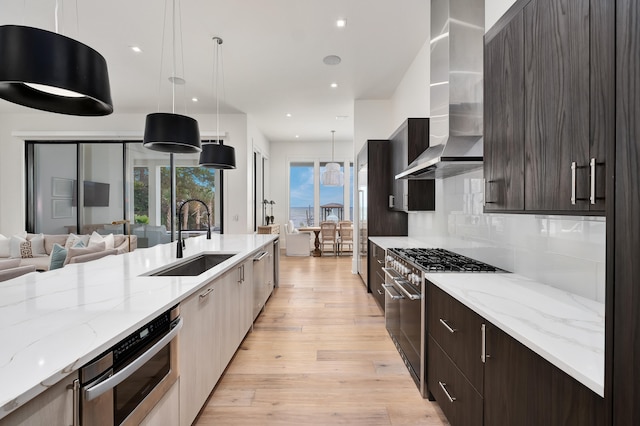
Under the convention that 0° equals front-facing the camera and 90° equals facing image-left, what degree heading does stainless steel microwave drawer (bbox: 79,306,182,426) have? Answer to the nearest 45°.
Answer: approximately 315°

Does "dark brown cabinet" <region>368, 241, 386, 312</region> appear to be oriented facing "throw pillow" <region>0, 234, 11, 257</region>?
yes

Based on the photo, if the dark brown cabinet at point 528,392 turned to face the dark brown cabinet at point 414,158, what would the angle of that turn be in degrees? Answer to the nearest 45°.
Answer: approximately 90° to its right

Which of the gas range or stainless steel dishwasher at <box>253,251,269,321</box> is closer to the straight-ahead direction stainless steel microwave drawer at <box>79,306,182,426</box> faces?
the gas range

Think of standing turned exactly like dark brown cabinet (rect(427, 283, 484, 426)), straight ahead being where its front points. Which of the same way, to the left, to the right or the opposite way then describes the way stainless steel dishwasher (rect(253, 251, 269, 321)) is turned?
the opposite way

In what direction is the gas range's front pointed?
to the viewer's left

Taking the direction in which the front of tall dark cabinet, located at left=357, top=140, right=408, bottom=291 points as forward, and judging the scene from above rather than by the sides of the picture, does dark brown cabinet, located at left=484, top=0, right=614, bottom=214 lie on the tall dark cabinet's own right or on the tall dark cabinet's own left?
on the tall dark cabinet's own left

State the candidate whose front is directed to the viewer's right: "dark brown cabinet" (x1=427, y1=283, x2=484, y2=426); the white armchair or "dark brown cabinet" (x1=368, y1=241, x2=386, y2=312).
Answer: the white armchair

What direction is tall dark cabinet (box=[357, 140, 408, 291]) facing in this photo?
to the viewer's left

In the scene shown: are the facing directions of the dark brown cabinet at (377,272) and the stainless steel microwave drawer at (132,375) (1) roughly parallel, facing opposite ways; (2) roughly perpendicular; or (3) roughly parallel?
roughly parallel, facing opposite ways

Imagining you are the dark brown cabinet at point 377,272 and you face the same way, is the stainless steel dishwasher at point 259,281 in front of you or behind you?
in front

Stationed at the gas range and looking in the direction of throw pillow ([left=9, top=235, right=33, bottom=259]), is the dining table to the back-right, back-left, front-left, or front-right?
front-right

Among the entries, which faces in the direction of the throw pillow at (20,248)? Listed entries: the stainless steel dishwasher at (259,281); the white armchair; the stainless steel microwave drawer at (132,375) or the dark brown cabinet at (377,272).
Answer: the dark brown cabinet

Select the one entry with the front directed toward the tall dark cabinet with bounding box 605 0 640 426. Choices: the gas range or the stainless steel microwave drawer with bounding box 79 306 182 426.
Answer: the stainless steel microwave drawer

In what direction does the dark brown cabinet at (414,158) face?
to the viewer's left

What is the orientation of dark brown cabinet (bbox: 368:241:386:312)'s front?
to the viewer's left

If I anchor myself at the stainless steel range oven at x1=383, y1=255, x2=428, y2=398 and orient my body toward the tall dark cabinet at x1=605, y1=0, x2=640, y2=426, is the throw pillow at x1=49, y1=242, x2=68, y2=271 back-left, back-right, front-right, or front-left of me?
back-right
